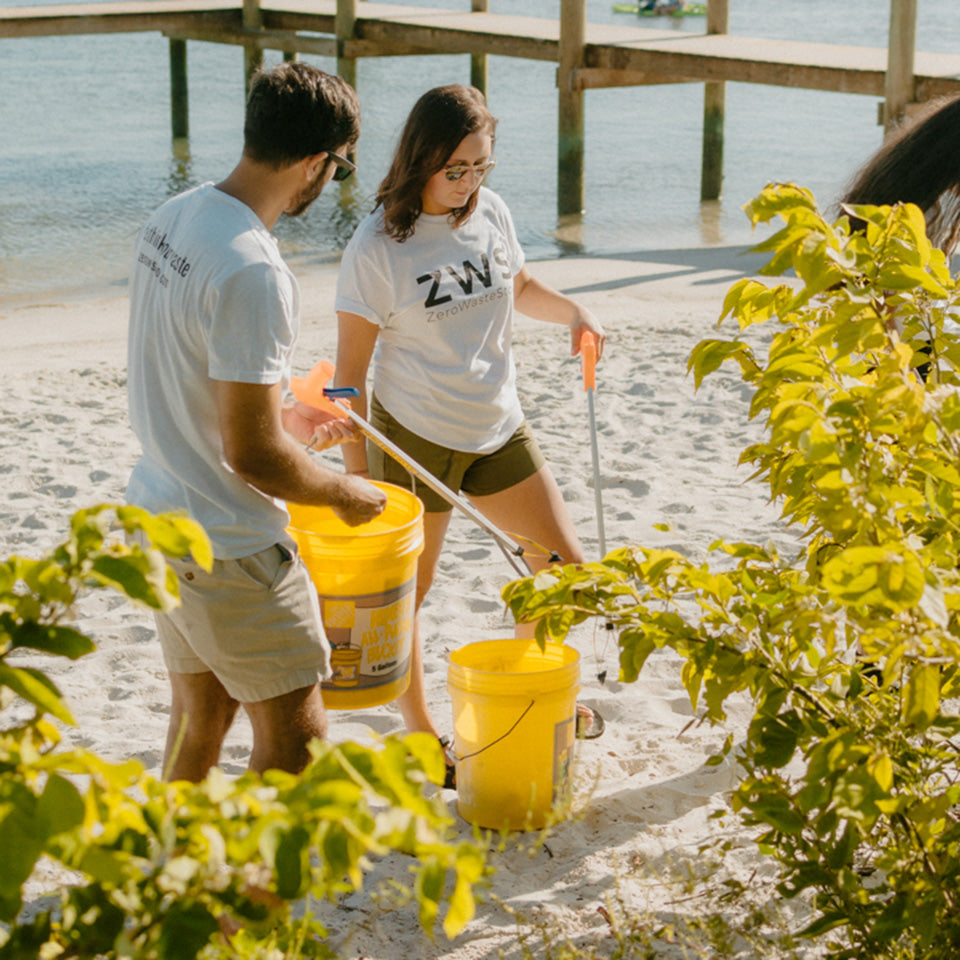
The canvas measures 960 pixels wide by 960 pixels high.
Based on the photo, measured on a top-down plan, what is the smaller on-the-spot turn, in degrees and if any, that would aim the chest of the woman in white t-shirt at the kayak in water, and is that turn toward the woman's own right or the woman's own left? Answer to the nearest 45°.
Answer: approximately 135° to the woman's own left

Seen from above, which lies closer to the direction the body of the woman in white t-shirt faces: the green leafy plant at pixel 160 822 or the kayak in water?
the green leafy plant

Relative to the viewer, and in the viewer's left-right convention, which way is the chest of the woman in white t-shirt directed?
facing the viewer and to the right of the viewer

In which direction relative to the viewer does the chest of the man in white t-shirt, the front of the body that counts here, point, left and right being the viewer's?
facing away from the viewer and to the right of the viewer

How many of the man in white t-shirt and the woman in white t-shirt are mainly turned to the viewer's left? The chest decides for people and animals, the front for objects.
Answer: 0

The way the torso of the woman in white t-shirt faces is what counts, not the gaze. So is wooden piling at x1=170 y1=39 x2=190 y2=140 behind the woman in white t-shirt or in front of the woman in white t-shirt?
behind

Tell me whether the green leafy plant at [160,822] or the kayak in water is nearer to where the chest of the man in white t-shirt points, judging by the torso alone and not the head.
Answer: the kayak in water

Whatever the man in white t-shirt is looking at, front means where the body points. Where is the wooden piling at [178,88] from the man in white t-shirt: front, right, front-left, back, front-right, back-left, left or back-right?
front-left

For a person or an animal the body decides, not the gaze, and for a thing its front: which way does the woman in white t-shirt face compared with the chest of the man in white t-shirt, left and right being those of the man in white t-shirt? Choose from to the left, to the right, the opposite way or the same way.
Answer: to the right
